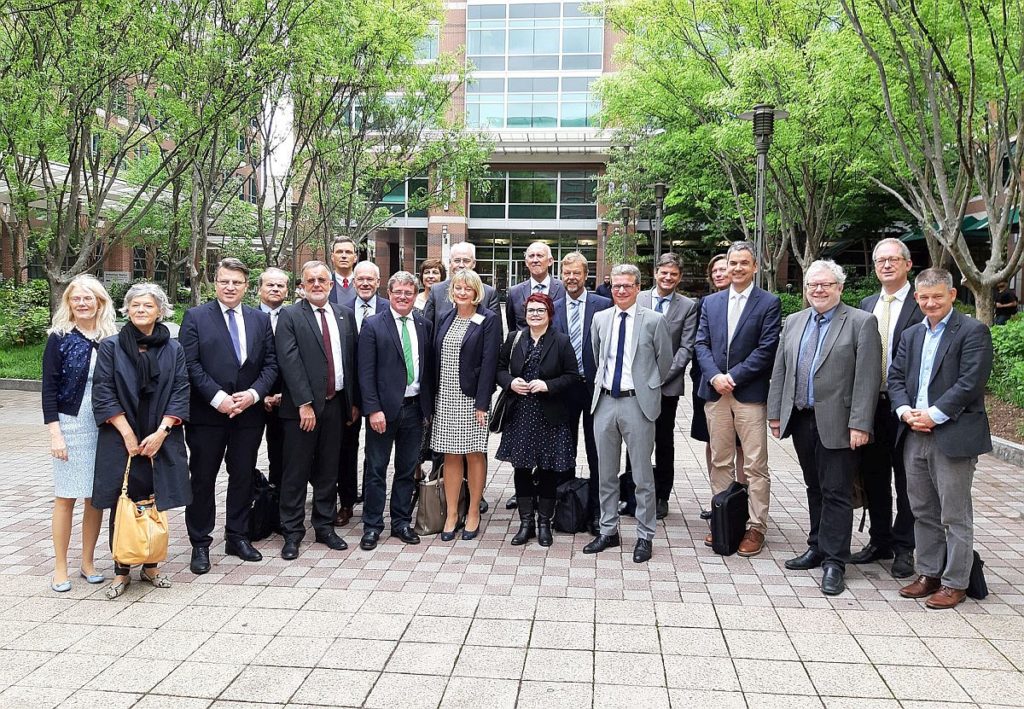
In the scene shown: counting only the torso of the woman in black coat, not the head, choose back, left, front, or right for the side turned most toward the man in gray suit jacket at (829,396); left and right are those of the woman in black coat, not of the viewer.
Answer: left

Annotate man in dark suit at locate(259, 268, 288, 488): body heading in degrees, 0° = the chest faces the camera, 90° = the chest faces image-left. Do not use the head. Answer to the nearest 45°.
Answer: approximately 0°

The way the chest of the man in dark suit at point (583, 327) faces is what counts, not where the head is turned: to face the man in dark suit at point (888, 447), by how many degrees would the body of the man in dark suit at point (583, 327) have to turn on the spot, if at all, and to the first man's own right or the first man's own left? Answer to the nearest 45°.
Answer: approximately 45° to the first man's own left

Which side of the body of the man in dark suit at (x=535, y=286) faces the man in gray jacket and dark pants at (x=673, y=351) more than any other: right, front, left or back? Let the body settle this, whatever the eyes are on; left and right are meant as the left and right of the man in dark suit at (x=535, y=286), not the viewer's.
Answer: left

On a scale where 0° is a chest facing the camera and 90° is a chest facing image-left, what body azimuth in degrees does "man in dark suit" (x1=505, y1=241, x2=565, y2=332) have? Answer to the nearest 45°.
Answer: approximately 0°

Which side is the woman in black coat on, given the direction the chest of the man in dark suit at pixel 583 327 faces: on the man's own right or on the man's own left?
on the man's own right
